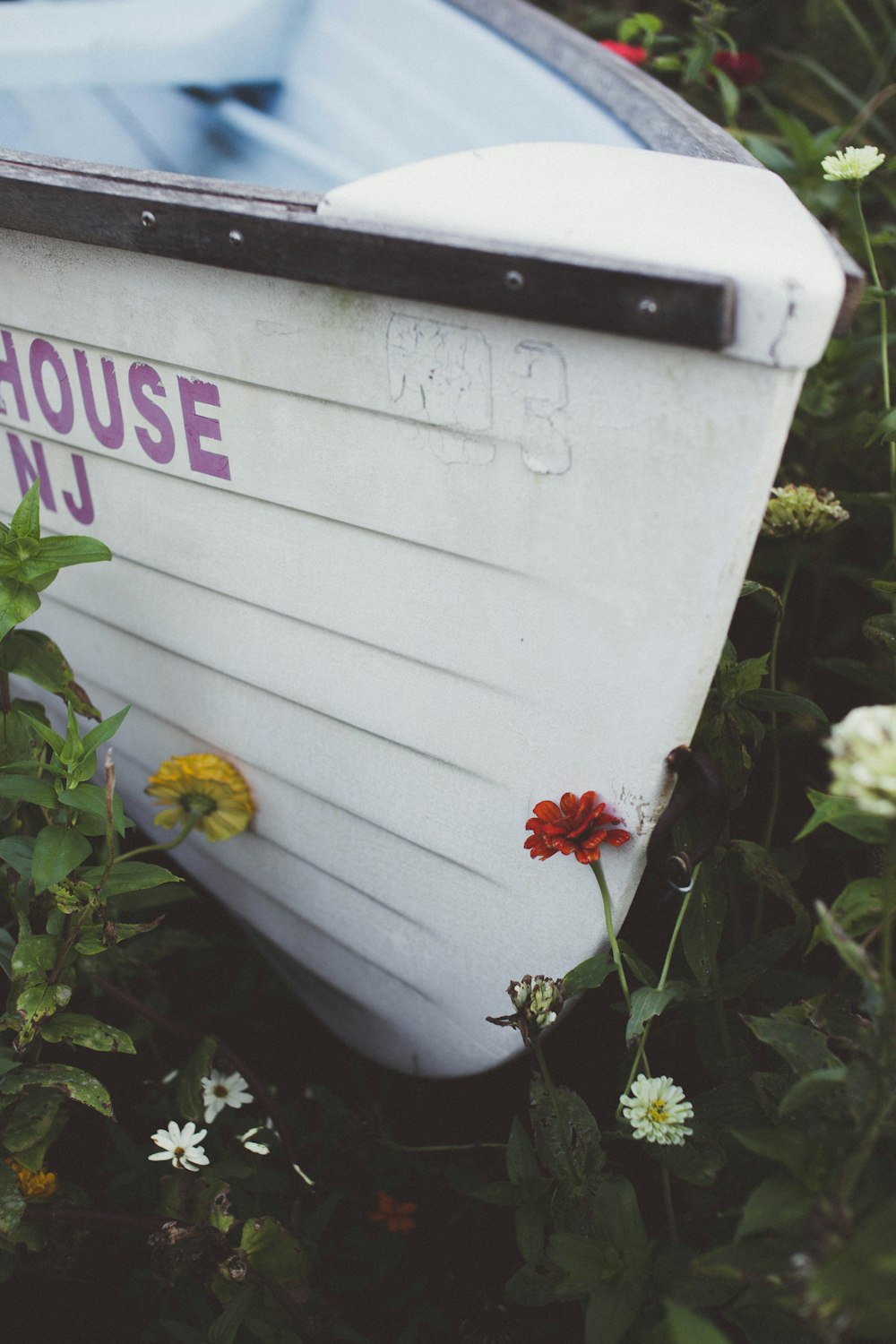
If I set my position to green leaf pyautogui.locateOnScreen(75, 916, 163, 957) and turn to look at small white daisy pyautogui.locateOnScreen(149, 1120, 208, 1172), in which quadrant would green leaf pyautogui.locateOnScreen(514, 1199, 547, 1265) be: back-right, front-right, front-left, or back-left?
front-left

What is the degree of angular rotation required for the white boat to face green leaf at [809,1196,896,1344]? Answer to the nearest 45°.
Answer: approximately 45° to its right

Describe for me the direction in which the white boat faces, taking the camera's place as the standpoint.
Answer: facing the viewer and to the right of the viewer

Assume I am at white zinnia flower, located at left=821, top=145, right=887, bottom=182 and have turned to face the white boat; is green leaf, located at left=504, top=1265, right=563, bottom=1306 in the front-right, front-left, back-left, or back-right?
front-left

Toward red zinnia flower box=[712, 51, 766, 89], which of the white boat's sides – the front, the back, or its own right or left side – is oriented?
left

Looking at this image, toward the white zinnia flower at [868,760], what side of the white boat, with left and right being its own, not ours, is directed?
front
